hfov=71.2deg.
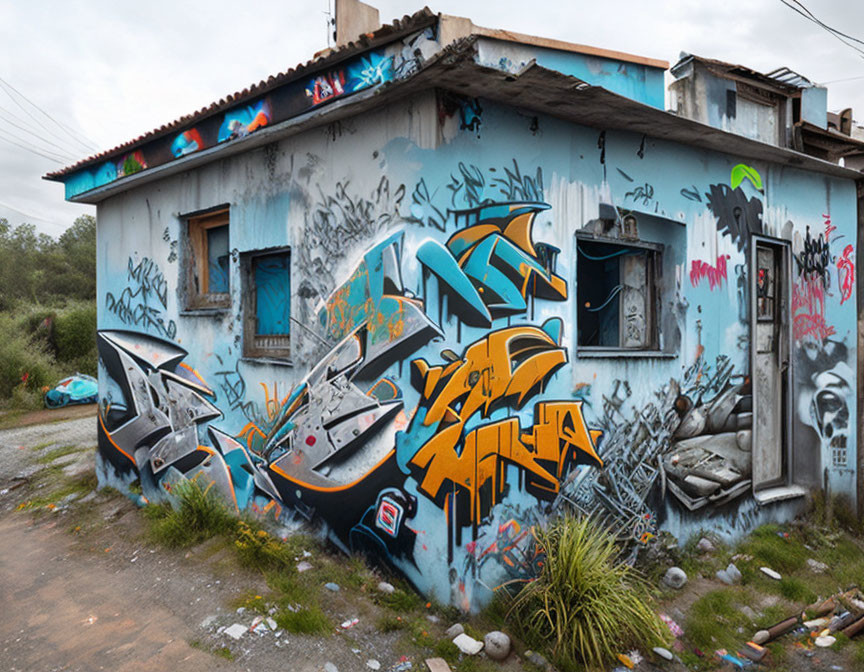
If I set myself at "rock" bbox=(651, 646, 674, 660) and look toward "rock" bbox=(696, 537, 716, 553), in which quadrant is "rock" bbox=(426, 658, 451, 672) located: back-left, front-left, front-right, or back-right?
back-left

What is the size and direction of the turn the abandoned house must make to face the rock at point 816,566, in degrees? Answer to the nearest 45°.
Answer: approximately 45° to its left

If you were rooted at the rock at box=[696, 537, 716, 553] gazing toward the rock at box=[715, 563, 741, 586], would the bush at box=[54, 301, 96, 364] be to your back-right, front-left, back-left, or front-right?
back-right

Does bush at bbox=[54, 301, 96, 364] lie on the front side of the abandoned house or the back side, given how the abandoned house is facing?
on the back side
